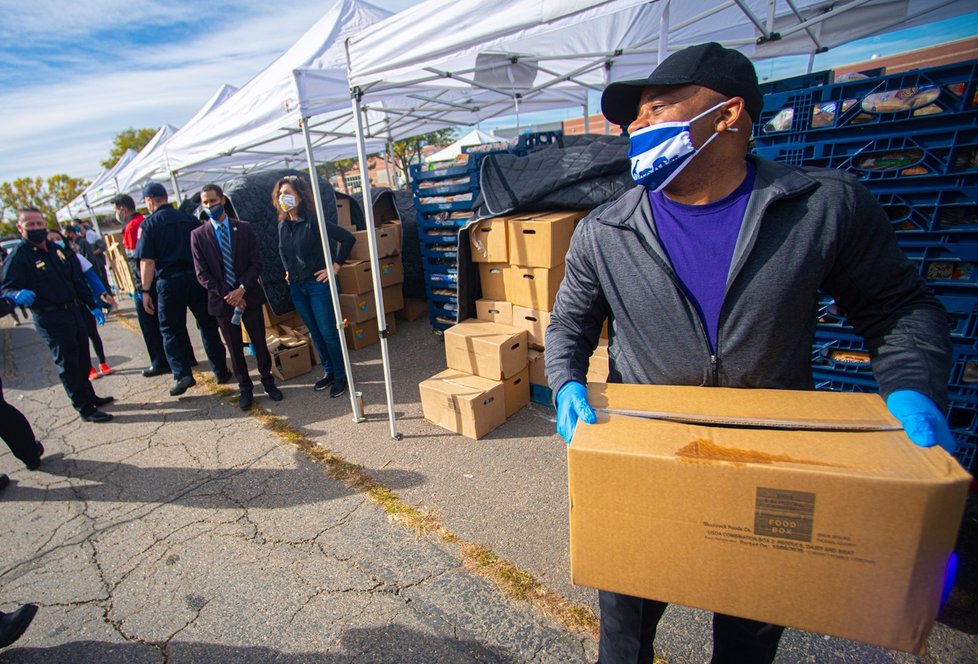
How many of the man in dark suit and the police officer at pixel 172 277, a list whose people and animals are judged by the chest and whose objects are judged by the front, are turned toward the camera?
1

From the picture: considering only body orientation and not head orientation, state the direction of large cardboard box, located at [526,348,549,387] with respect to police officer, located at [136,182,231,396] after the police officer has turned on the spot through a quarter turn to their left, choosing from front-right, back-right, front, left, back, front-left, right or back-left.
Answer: left

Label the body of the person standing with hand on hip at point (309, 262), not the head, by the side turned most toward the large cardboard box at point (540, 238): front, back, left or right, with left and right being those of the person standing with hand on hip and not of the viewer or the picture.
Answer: left

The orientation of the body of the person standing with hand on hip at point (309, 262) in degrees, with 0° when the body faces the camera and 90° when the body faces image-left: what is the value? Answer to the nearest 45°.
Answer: approximately 45°

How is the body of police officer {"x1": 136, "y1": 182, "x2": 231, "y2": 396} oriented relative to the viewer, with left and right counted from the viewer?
facing away from the viewer and to the left of the viewer

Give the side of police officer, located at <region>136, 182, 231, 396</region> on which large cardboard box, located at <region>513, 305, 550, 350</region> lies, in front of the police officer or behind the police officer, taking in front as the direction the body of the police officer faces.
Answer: behind

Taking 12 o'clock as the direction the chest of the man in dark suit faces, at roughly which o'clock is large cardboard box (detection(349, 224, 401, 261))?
The large cardboard box is roughly at 8 o'clock from the man in dark suit.

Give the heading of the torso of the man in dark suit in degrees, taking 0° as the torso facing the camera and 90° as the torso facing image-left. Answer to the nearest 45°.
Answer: approximately 0°

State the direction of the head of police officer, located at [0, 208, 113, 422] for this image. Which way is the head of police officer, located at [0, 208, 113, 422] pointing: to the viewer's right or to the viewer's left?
to the viewer's right

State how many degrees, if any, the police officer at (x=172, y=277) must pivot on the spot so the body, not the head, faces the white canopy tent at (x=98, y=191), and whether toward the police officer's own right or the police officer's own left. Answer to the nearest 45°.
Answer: approximately 45° to the police officer's own right

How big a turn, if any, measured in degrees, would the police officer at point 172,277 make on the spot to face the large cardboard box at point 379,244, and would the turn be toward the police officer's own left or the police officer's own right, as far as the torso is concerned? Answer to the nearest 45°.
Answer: approximately 135° to the police officer's own right

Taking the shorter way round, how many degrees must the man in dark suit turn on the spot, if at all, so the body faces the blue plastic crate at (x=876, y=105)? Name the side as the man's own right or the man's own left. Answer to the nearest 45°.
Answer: approximately 45° to the man's own left

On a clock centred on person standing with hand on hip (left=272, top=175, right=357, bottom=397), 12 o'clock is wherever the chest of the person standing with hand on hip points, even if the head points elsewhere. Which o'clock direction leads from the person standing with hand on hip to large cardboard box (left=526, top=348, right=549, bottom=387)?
The large cardboard box is roughly at 9 o'clock from the person standing with hand on hip.

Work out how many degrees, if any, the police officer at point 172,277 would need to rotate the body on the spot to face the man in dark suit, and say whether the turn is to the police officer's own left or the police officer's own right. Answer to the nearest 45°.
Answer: approximately 180°
